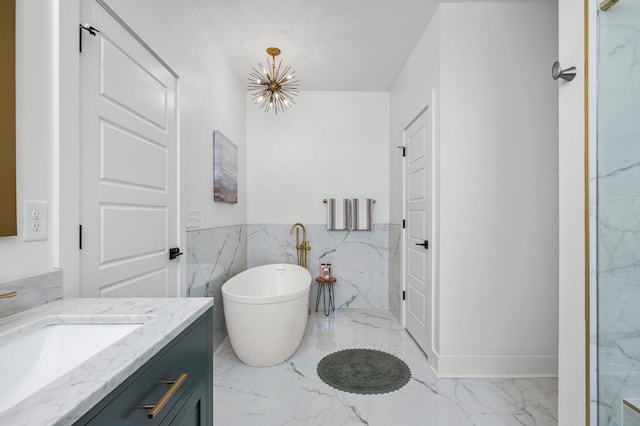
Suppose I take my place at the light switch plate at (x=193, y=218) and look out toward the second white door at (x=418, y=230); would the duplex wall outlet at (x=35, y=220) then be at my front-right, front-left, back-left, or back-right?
back-right

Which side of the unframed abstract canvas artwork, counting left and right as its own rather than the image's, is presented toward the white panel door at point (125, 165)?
right

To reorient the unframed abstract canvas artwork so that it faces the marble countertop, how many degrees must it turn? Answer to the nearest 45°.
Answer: approximately 90° to its right

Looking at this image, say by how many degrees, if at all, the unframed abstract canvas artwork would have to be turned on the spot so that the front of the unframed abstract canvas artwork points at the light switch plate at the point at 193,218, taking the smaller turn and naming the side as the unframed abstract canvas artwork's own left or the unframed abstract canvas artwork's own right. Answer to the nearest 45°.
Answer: approximately 90° to the unframed abstract canvas artwork's own right

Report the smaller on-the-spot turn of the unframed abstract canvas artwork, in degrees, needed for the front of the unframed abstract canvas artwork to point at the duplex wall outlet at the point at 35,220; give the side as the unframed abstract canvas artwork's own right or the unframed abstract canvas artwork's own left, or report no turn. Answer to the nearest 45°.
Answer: approximately 90° to the unframed abstract canvas artwork's own right

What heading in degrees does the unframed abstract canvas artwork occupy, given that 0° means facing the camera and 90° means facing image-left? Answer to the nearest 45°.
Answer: approximately 270°

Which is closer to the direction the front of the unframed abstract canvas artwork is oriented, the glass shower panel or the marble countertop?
the glass shower panel

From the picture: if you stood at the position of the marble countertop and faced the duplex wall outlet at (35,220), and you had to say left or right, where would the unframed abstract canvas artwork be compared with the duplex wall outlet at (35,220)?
right
